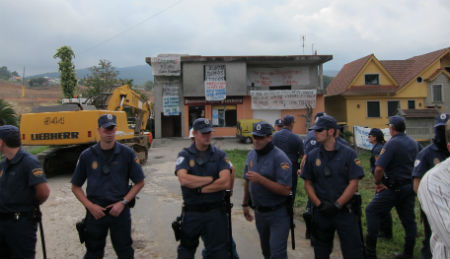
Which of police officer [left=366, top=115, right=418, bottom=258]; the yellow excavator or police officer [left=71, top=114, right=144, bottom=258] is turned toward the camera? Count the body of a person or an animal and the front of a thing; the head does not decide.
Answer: police officer [left=71, top=114, right=144, bottom=258]

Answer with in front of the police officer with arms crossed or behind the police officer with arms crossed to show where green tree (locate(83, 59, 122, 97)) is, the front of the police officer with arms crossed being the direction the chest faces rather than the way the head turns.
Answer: behind

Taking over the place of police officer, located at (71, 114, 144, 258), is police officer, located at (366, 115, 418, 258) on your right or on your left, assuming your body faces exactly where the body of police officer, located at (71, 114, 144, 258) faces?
on your left

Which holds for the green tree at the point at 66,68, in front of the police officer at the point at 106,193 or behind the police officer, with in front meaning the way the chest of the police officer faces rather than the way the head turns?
behind

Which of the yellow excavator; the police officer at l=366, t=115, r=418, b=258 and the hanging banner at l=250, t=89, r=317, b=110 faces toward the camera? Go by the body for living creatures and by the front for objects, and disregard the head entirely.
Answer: the hanging banner

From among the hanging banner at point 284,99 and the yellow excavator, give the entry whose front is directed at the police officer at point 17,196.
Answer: the hanging banner

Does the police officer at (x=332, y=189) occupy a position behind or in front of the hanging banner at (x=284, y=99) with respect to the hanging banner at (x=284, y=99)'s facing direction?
in front
